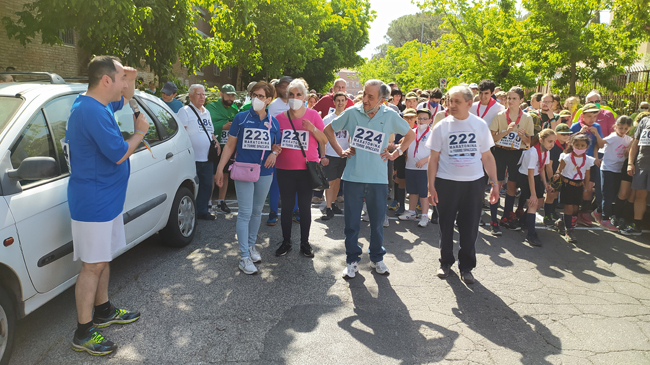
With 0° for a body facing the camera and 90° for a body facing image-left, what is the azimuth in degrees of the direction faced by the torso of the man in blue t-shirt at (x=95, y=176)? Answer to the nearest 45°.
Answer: approximately 270°

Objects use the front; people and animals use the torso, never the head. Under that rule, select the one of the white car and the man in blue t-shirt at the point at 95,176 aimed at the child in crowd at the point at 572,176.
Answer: the man in blue t-shirt

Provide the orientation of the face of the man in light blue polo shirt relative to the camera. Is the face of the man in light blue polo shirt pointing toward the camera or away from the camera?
toward the camera

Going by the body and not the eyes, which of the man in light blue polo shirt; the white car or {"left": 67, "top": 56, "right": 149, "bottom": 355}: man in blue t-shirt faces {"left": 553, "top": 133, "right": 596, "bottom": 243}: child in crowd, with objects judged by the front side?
the man in blue t-shirt

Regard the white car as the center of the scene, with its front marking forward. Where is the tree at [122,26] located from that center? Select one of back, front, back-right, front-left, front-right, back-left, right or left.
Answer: back-right

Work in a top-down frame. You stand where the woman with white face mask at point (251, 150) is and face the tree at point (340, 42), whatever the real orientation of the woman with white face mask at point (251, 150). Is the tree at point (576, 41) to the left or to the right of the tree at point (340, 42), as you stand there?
right

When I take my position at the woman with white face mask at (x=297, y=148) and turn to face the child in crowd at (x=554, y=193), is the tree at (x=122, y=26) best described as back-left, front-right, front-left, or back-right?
back-left

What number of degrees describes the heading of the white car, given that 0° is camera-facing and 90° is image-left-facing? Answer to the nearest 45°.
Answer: approximately 45°

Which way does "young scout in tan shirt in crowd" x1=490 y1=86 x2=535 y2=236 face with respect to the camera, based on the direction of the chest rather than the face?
toward the camera

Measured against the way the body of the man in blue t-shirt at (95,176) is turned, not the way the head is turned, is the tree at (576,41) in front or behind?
in front

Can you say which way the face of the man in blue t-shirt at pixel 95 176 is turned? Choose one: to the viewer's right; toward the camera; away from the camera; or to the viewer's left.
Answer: to the viewer's right

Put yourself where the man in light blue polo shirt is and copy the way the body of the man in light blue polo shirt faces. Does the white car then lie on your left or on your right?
on your right

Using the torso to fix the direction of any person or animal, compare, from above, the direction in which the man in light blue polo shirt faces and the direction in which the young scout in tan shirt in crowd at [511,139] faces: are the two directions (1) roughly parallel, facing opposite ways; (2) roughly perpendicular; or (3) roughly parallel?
roughly parallel

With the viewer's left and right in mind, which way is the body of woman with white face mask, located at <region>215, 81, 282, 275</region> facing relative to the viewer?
facing the viewer

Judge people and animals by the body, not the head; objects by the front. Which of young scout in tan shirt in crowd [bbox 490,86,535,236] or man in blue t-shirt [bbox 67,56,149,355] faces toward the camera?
the young scout in tan shirt in crowd

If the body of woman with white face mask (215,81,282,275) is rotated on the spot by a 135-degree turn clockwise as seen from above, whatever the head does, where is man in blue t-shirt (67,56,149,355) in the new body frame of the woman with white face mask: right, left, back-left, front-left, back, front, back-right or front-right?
left

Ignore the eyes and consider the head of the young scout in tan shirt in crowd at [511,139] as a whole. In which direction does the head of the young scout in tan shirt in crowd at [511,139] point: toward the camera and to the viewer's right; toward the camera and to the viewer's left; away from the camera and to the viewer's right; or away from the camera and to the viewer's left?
toward the camera and to the viewer's left

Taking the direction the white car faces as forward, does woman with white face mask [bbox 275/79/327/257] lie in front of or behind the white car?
behind

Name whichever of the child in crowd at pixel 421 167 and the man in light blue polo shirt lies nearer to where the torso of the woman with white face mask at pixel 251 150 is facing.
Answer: the man in light blue polo shirt
